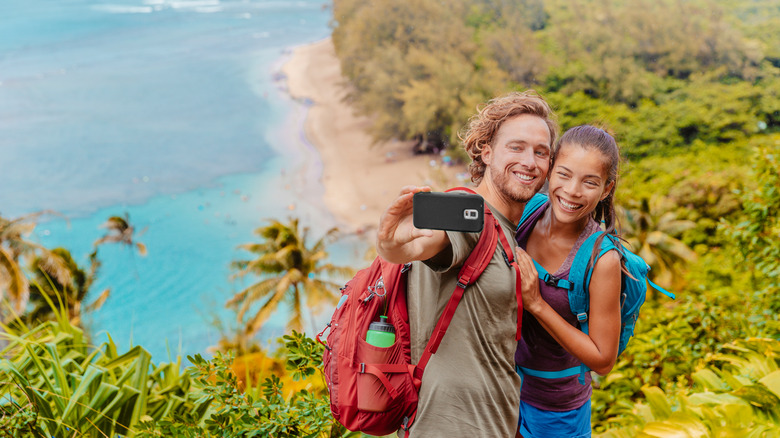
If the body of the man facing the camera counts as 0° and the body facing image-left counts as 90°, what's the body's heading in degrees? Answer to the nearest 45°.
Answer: approximately 315°

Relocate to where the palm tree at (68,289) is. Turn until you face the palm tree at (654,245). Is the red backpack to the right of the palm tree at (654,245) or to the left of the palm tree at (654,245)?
right

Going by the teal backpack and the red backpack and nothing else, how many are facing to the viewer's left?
1

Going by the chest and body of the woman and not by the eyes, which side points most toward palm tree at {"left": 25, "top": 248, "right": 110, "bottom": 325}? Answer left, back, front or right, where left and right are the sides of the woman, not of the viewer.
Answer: right

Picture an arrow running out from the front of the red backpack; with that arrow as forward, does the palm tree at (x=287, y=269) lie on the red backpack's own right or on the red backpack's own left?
on the red backpack's own right

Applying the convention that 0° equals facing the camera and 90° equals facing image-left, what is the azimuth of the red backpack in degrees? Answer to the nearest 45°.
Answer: approximately 90°
